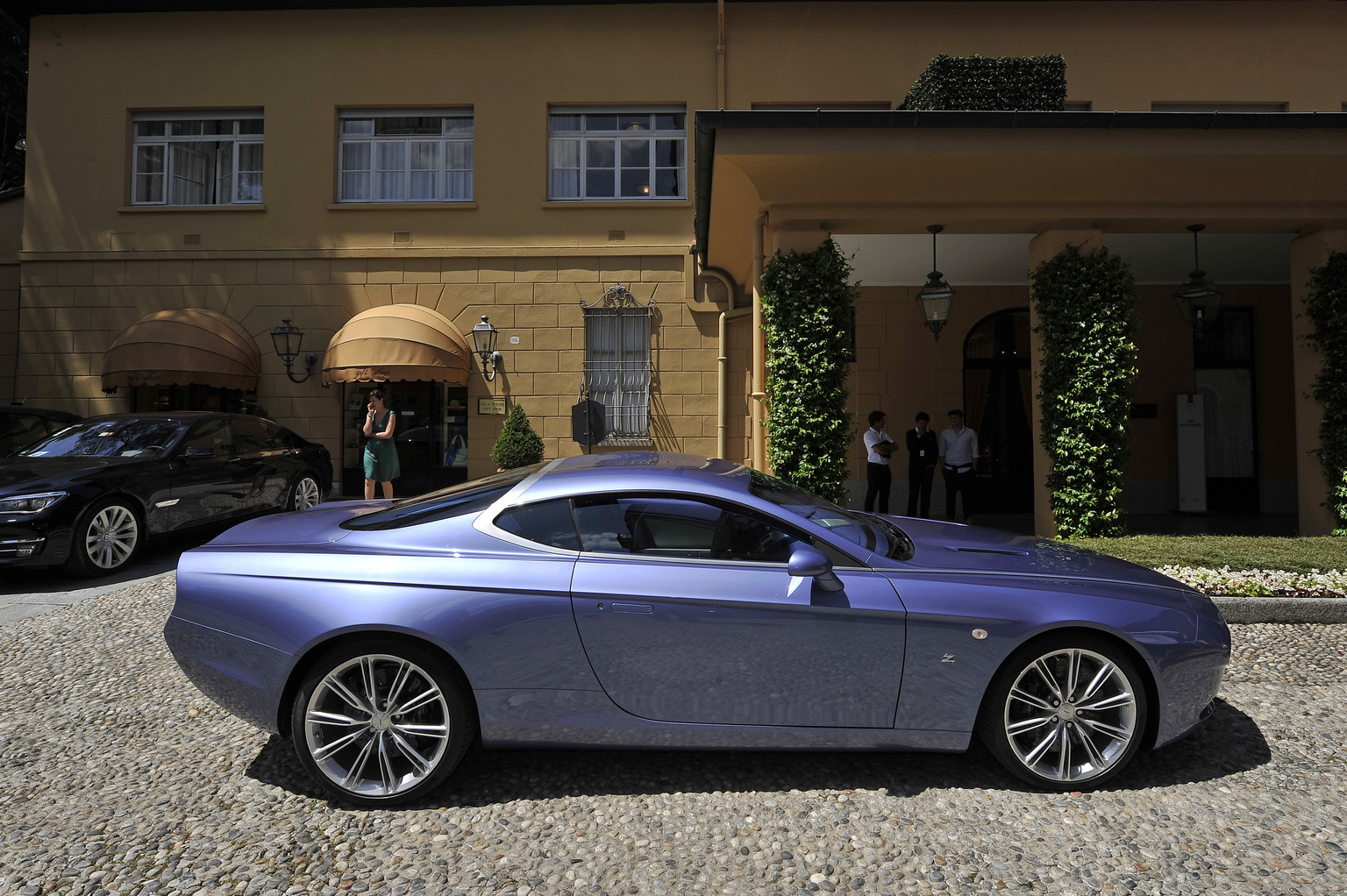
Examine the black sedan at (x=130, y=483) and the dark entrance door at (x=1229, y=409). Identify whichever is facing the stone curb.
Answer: the dark entrance door

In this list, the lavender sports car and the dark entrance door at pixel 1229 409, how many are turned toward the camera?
1

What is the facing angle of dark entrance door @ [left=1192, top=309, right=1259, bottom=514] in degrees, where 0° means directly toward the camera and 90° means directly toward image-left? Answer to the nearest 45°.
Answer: approximately 0°

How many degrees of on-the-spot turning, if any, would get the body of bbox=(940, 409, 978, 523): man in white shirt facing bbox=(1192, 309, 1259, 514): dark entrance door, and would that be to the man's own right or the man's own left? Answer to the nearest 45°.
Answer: approximately 135° to the man's own left

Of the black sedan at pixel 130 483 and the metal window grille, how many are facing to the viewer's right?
0

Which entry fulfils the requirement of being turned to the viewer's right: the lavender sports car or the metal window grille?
the lavender sports car

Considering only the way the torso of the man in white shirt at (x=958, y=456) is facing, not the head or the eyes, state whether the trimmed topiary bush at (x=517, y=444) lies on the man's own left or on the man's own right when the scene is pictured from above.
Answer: on the man's own right

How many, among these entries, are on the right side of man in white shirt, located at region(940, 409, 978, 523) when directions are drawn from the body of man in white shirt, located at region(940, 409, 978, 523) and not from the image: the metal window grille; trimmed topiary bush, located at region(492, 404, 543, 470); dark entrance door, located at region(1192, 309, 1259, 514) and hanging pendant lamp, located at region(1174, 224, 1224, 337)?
2

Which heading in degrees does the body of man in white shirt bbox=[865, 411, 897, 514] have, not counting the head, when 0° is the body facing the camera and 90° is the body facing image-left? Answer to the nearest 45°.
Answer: approximately 315°
